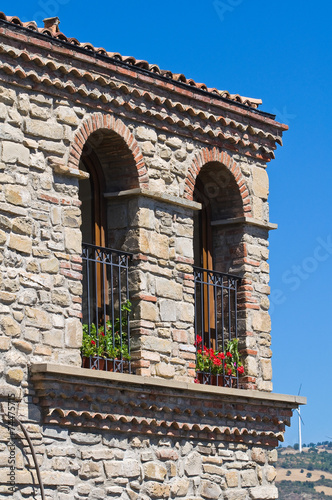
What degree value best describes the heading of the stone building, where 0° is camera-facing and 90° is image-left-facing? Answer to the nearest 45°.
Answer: approximately 315°
